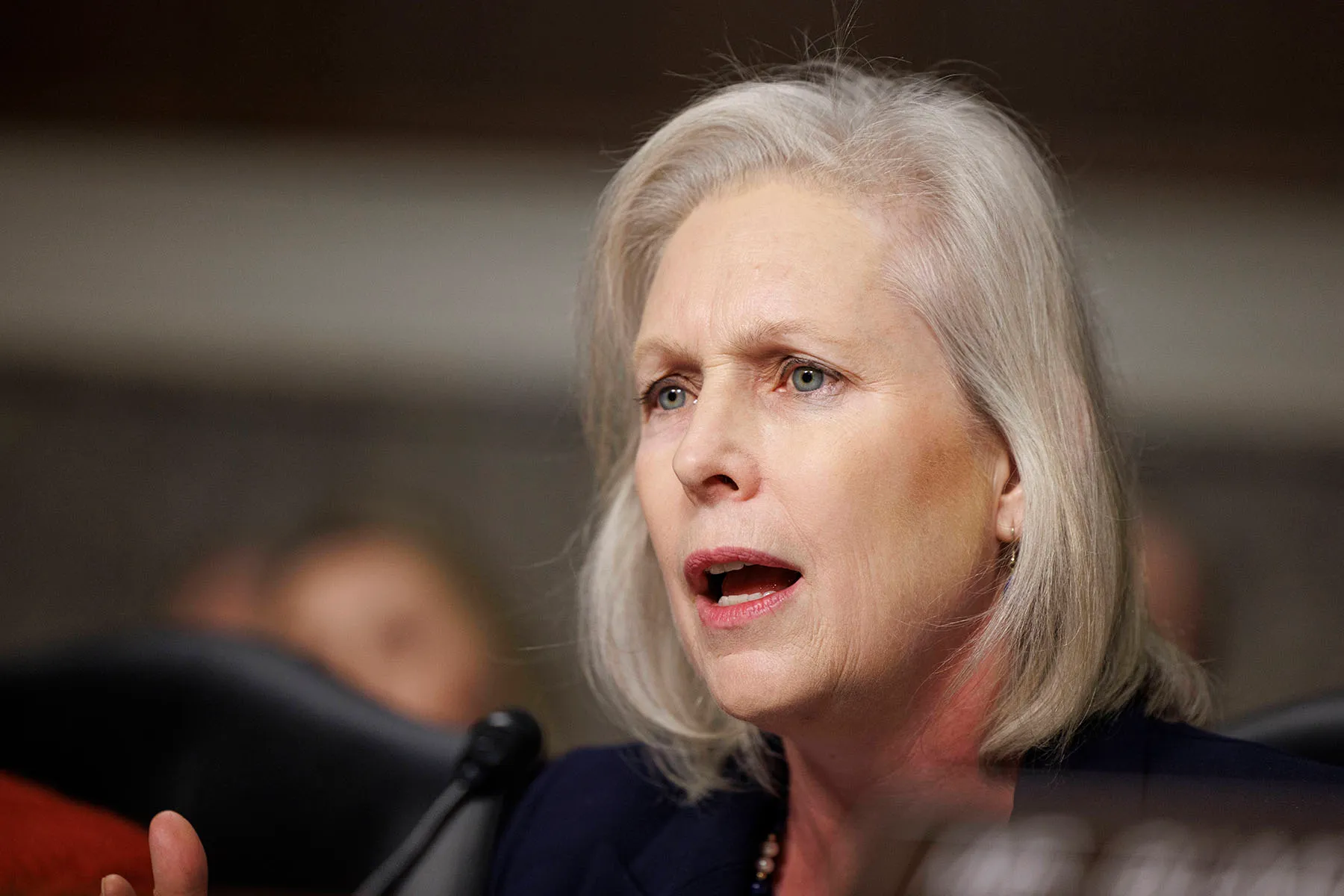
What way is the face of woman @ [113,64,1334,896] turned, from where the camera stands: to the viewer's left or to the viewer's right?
to the viewer's left

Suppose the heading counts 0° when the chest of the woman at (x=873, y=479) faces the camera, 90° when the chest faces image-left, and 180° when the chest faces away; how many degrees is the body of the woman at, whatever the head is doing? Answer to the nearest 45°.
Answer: approximately 45°
